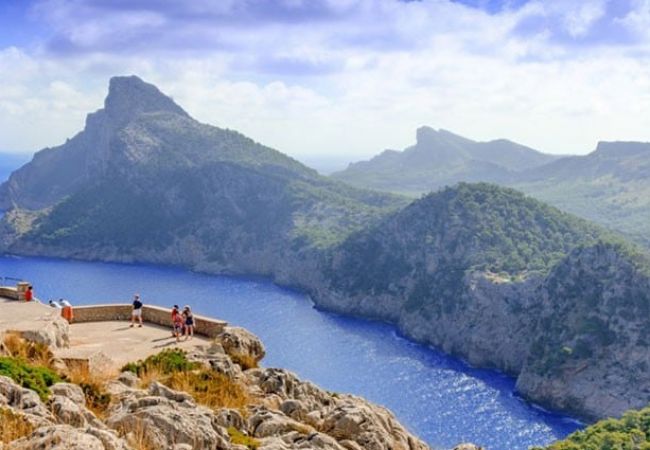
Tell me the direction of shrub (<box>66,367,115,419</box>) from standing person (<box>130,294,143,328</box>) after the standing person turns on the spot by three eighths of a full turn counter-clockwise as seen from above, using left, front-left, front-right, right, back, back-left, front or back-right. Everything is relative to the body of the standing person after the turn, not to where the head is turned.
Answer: front-left

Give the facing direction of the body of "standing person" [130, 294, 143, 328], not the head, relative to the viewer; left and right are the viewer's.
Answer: facing away from the viewer

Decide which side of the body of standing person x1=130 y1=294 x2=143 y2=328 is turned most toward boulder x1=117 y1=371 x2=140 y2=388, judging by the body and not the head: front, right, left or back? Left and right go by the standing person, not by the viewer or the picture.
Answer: back

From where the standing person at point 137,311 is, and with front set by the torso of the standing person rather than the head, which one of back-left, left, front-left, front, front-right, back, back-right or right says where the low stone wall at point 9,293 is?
front-left

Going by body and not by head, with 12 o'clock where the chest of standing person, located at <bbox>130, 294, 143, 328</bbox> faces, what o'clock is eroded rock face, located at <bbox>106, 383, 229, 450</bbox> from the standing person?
The eroded rock face is roughly at 6 o'clock from the standing person.

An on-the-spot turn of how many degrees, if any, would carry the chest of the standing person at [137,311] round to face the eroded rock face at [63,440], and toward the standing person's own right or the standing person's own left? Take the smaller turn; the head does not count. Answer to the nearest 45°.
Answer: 0° — they already face it

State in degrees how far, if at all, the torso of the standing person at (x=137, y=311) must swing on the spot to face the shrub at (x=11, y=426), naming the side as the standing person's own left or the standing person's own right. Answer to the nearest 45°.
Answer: approximately 180°

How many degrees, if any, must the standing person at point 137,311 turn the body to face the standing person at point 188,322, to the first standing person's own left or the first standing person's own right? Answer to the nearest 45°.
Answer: approximately 135° to the first standing person's own right

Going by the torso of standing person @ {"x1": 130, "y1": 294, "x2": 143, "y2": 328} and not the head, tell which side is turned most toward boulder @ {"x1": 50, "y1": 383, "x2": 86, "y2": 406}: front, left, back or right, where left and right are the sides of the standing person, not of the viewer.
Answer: back
